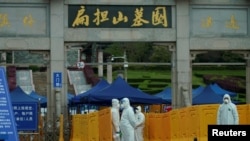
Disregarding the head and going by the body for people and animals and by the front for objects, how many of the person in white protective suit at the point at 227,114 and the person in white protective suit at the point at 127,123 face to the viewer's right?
0

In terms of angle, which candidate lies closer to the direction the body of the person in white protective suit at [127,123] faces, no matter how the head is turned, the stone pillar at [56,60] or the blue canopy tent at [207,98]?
the stone pillar

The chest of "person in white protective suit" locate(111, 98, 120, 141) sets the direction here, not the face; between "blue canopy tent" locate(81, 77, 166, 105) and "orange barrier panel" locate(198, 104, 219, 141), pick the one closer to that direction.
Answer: the orange barrier panel

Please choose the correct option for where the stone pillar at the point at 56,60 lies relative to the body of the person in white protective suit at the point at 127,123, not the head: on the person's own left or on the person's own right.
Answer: on the person's own right

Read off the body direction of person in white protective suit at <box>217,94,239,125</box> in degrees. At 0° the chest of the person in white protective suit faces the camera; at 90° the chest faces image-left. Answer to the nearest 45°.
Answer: approximately 0°

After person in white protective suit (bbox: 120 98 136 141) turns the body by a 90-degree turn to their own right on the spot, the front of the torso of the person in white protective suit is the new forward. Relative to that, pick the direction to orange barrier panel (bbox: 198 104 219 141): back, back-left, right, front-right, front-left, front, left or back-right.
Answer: back-right

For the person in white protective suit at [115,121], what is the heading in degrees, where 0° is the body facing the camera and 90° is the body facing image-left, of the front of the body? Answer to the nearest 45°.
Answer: approximately 270°

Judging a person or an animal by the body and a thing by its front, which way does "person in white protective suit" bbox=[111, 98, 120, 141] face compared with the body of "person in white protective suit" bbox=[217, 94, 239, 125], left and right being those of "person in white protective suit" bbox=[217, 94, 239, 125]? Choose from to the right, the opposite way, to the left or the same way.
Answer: to the left

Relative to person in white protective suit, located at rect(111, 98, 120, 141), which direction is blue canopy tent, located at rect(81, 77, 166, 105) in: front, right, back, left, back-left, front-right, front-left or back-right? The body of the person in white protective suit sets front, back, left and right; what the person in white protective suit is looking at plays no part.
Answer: left

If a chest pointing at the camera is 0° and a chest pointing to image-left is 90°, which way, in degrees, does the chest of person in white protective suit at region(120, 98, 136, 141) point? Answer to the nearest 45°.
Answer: approximately 45°
